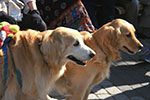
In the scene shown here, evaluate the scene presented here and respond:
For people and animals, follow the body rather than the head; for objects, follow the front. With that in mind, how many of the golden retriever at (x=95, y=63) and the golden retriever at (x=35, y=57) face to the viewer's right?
2

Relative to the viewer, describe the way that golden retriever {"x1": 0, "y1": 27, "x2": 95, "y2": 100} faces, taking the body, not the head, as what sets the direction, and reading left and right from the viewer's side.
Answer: facing to the right of the viewer

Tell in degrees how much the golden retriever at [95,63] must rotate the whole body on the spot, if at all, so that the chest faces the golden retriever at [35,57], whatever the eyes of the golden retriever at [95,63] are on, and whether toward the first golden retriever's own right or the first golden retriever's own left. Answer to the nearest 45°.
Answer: approximately 135° to the first golden retriever's own right

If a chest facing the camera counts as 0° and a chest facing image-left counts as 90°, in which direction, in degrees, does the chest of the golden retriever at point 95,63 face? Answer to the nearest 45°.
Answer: approximately 270°
